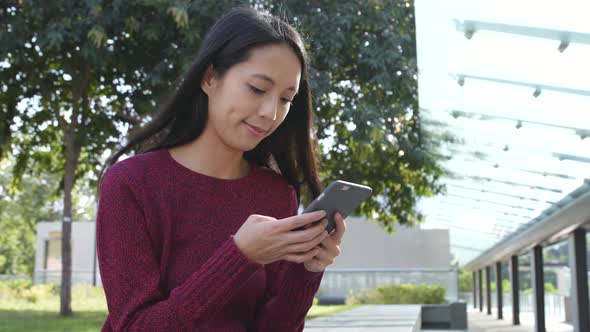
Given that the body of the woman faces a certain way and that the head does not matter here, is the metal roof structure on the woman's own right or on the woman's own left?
on the woman's own left

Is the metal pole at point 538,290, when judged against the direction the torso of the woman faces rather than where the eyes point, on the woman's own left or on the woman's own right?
on the woman's own left

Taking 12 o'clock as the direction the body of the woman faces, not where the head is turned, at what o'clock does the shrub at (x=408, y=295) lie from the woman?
The shrub is roughly at 8 o'clock from the woman.

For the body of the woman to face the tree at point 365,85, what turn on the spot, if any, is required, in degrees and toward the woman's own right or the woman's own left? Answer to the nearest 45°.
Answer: approximately 135° to the woman's own left

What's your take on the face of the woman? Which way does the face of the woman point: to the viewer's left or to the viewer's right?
to the viewer's right

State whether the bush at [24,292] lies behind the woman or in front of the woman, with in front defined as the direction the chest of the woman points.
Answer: behind

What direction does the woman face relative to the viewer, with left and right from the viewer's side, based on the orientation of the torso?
facing the viewer and to the right of the viewer

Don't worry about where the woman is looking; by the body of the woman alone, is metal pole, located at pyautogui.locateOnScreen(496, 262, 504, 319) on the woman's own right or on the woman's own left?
on the woman's own left
